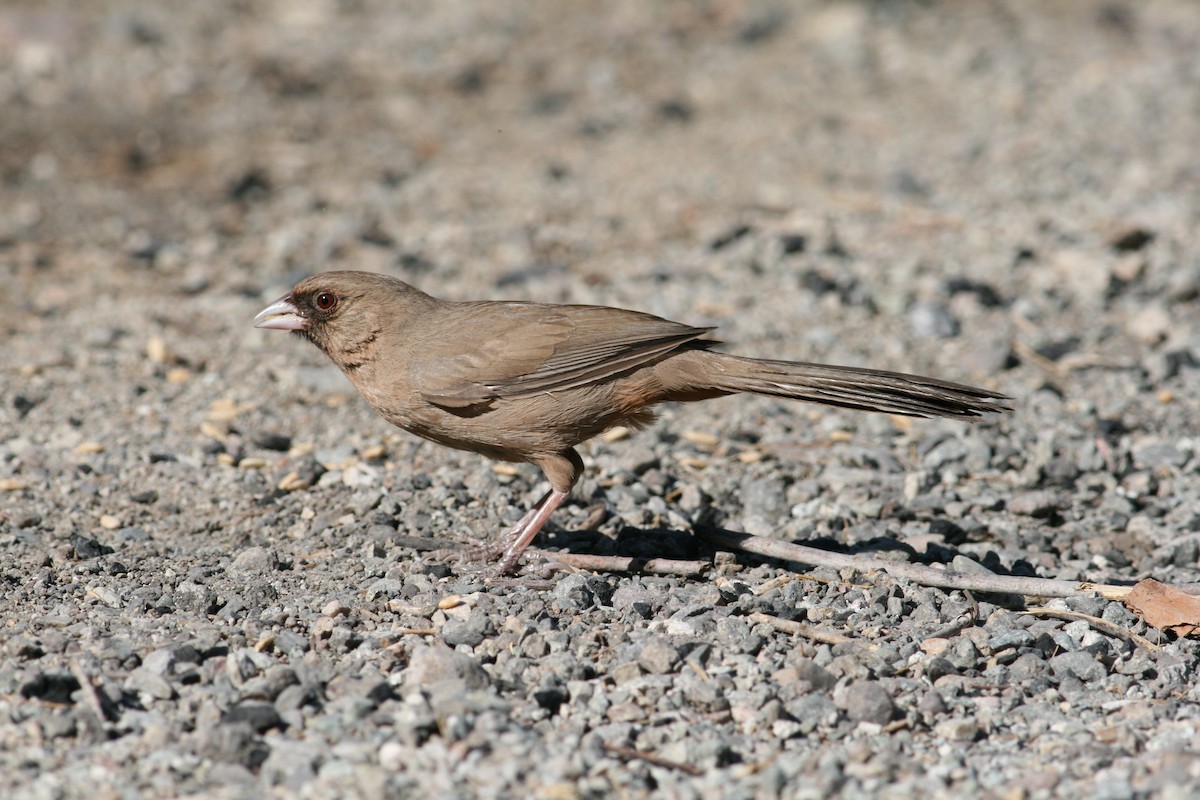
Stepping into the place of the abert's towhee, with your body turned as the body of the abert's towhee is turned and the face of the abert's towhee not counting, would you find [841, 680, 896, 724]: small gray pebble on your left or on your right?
on your left

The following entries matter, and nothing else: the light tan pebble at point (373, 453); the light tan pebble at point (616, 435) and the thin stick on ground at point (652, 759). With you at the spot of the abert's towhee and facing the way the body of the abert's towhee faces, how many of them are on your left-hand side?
1

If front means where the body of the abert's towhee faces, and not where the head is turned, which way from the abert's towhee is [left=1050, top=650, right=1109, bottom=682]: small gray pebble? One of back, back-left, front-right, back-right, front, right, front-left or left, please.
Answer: back-left

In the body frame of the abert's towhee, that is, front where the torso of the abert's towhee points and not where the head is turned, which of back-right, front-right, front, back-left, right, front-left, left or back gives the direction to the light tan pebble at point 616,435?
right

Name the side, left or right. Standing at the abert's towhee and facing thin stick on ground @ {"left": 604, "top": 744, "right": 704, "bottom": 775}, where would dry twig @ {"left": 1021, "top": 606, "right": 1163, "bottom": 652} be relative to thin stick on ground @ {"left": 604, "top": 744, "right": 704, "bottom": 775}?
left

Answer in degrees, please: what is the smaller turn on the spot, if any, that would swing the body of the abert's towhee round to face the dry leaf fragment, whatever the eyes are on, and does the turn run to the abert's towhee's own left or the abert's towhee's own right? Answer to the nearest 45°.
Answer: approximately 135° to the abert's towhee's own left

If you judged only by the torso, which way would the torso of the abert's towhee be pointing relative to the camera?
to the viewer's left

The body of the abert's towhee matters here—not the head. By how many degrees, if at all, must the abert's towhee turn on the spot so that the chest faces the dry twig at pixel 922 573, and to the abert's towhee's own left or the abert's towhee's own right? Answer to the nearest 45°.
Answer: approximately 135° to the abert's towhee's own left

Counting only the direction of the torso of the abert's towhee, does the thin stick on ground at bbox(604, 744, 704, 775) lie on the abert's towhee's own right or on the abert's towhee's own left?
on the abert's towhee's own left
